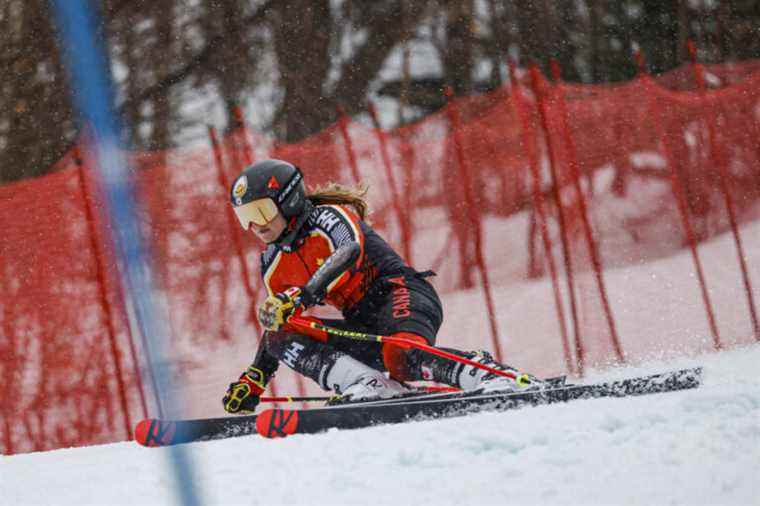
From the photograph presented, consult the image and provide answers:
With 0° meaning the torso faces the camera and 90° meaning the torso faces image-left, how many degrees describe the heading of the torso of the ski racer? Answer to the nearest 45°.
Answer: approximately 45°
